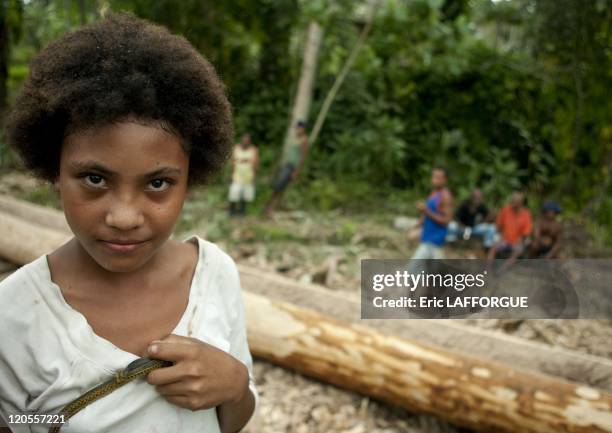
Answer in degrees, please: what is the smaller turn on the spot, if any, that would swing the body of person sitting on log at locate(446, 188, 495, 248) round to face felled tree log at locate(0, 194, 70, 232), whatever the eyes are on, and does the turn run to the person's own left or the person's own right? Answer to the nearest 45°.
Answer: approximately 45° to the person's own right

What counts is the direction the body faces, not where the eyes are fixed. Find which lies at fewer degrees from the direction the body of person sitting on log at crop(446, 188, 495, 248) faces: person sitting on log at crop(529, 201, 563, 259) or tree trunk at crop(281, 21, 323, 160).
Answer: the person sitting on log

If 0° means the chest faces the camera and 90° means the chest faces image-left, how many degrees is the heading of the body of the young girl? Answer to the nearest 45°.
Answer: approximately 0°

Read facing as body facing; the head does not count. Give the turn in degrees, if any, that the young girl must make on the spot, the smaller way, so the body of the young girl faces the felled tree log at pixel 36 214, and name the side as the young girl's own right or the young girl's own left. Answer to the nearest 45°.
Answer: approximately 180°

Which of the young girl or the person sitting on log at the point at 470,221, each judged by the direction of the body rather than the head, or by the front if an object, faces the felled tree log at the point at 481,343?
the person sitting on log

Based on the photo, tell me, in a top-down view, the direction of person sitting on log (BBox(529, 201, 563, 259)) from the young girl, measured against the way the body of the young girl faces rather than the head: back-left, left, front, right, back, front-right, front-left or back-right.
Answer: back-left

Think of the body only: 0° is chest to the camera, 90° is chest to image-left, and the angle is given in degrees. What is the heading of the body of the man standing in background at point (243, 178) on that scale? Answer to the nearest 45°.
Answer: approximately 0°

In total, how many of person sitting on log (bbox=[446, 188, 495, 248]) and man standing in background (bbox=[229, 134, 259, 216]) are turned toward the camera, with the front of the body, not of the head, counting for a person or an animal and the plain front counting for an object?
2

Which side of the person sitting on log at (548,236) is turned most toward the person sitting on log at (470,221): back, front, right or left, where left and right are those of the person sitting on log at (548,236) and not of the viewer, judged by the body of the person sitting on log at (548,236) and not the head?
right
